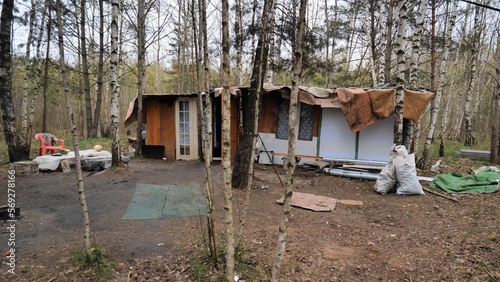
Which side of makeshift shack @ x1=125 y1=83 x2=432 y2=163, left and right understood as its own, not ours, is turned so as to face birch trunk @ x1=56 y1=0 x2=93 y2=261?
front

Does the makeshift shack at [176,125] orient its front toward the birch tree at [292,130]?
yes

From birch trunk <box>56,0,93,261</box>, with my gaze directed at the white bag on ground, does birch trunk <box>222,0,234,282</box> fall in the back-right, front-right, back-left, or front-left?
front-right

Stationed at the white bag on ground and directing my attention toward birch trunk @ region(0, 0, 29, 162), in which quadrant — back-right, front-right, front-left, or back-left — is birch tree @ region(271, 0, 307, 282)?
front-left

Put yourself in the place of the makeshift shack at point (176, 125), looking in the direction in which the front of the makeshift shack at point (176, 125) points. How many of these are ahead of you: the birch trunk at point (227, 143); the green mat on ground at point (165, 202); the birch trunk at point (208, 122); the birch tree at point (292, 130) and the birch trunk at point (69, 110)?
5

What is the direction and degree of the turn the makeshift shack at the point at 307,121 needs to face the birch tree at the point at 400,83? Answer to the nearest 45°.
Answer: approximately 45° to its left

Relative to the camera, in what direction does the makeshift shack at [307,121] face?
facing the viewer

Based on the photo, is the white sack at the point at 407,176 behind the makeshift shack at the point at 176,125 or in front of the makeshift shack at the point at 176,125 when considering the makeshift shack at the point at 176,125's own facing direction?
in front

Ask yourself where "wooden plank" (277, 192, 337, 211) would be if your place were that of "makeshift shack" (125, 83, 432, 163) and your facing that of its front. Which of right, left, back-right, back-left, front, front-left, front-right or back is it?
front

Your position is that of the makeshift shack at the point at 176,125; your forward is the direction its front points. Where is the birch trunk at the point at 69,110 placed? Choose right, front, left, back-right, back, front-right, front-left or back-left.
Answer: front

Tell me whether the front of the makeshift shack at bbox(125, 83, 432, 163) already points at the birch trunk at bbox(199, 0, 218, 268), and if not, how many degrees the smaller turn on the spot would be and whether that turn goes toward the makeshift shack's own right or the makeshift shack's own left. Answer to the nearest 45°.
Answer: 0° — it already faces it

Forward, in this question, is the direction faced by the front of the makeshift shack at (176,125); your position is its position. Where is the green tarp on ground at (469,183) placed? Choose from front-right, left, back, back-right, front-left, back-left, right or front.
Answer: front-left

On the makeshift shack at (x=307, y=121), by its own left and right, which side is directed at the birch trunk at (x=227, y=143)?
front
